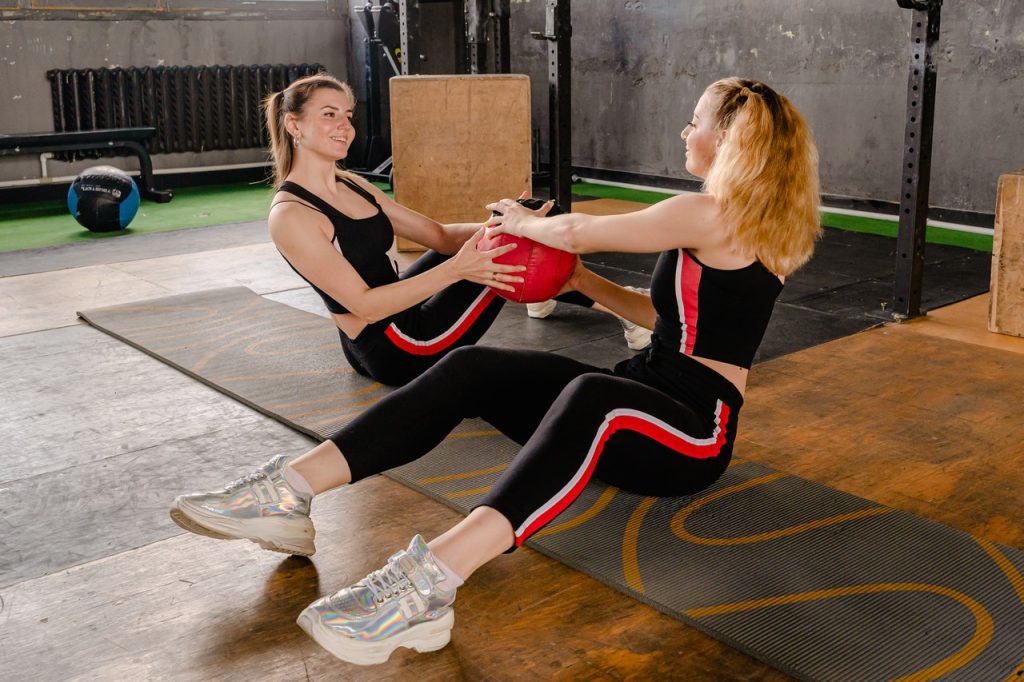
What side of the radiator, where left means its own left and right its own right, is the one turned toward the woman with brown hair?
front

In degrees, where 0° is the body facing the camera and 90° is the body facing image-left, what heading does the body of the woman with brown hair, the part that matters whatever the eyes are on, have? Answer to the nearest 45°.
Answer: approximately 315°

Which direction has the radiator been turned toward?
toward the camera

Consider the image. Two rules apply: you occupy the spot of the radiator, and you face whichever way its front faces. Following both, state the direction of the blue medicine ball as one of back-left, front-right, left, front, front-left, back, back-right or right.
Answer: front

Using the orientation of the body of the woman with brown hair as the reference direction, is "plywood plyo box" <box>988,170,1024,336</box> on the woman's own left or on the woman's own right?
on the woman's own left

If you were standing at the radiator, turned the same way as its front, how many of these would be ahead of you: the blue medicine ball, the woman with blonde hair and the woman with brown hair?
3

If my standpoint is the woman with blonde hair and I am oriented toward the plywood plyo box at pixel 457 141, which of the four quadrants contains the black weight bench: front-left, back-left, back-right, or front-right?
front-left

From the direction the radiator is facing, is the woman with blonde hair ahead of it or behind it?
ahead

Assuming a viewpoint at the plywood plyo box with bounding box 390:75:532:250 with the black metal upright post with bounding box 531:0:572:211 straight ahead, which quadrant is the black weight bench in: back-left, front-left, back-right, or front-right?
back-left

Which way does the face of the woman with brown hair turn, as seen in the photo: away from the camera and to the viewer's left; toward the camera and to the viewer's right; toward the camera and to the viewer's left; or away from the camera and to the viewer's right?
toward the camera and to the viewer's right
